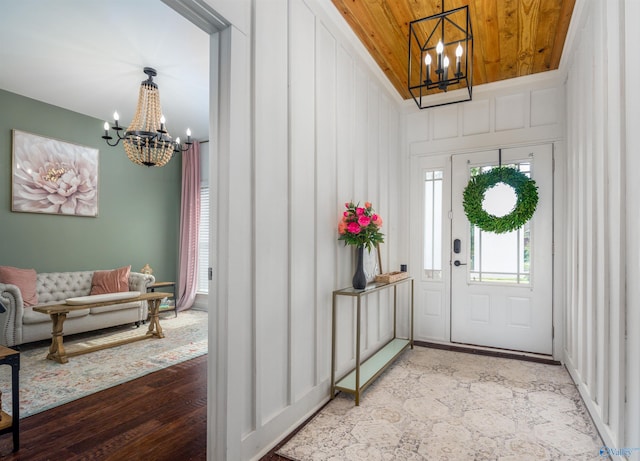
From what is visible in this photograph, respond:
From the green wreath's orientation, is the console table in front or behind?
in front

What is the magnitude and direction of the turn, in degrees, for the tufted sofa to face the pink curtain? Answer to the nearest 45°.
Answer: approximately 90° to its left

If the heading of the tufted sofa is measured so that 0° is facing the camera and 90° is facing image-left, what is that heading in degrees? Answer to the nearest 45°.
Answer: approximately 315°

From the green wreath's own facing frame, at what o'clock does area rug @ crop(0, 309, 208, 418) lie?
The area rug is roughly at 2 o'clock from the green wreath.

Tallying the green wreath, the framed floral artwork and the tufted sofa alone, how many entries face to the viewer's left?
0

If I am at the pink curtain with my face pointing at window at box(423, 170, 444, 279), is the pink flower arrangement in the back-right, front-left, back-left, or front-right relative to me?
front-right

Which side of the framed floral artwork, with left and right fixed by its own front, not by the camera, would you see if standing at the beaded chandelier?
front

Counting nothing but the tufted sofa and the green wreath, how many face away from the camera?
0

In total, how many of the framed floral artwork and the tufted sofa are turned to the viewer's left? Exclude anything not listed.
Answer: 0

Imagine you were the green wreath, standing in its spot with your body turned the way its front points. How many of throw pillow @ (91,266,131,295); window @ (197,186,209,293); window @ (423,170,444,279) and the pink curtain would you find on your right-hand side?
4

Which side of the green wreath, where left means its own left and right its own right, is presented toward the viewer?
front

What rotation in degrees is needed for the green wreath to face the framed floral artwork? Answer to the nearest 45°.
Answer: approximately 90° to its right
